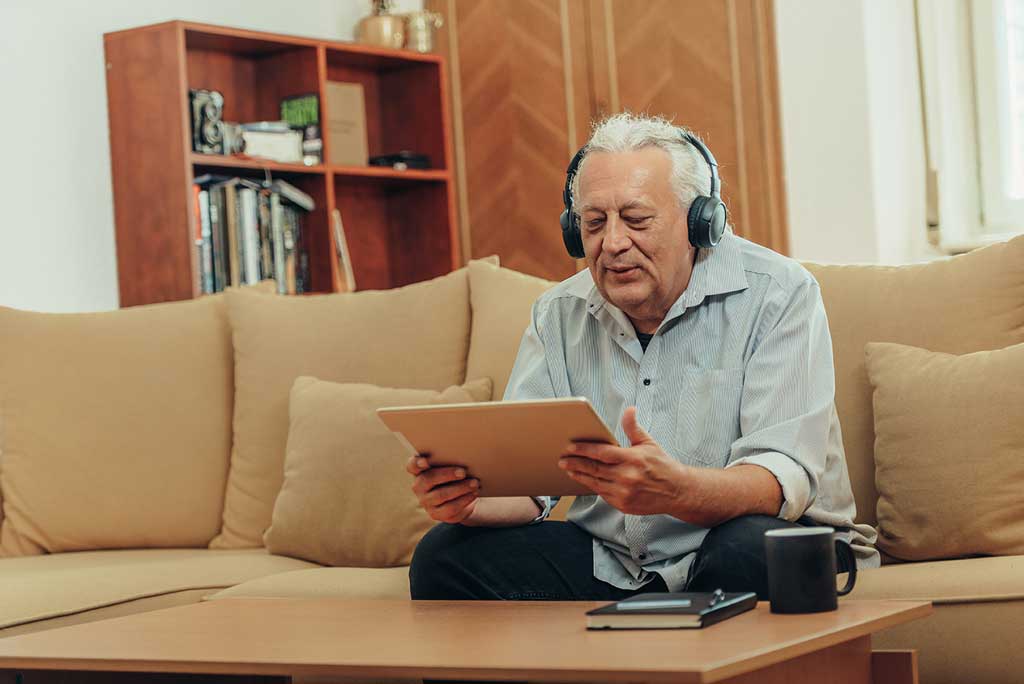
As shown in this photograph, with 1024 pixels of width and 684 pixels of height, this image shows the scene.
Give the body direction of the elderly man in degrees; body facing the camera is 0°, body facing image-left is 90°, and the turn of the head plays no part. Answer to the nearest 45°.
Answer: approximately 45°

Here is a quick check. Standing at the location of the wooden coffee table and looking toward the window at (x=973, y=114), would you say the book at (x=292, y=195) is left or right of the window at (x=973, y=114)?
left

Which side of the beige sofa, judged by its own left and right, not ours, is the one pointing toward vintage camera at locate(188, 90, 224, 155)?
back

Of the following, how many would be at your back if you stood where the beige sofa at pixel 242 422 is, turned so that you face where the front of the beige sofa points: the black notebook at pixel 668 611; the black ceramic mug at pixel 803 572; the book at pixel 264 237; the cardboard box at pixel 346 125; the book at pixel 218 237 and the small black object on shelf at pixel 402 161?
4

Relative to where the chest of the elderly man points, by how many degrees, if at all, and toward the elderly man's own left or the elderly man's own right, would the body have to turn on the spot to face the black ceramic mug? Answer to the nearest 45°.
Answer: approximately 45° to the elderly man's own left

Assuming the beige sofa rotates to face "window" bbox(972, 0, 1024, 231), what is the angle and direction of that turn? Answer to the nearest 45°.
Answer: approximately 135° to its left

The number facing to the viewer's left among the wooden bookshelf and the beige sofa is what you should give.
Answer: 0

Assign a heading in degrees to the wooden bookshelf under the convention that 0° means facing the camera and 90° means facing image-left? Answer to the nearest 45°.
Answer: approximately 315°

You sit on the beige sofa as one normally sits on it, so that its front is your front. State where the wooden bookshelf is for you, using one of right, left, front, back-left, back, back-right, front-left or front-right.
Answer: back

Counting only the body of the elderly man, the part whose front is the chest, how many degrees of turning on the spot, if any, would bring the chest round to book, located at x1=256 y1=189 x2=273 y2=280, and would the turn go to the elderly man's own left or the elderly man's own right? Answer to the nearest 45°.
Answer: approximately 90° to the elderly man's own right

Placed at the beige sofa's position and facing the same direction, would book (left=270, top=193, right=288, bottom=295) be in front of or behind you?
behind

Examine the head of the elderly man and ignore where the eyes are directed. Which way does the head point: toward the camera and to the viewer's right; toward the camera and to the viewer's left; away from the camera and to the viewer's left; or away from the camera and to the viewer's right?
toward the camera and to the viewer's left

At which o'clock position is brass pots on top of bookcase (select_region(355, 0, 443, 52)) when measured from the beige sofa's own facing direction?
The brass pots on top of bookcase is roughly at 6 o'clock from the beige sofa.

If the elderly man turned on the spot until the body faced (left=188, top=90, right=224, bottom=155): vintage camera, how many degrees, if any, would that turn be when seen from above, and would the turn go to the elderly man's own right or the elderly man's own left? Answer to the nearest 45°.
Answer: approximately 90° to the elderly man's own right
